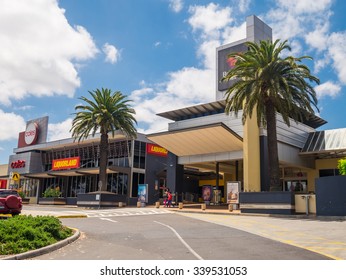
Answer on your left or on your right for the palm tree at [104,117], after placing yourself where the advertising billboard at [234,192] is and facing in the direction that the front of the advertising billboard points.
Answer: on your right

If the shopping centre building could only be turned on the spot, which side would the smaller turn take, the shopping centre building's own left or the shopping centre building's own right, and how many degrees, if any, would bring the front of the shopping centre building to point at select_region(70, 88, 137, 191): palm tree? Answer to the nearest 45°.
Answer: approximately 45° to the shopping centre building's own right

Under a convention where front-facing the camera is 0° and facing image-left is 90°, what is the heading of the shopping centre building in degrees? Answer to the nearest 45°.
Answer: approximately 45°

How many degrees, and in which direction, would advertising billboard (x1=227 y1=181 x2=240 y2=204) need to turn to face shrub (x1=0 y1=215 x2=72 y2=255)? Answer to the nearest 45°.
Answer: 0° — it already faces it

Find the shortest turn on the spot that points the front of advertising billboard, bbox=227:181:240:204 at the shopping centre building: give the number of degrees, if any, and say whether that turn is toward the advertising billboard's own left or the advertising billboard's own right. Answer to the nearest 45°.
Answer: approximately 180°
